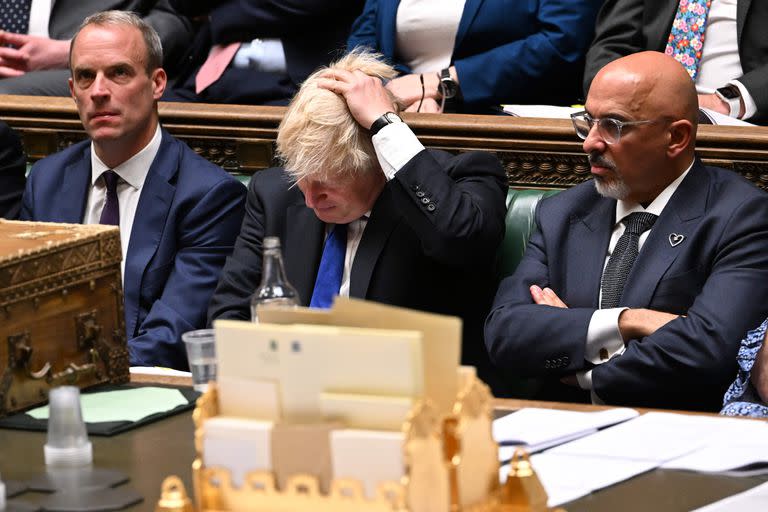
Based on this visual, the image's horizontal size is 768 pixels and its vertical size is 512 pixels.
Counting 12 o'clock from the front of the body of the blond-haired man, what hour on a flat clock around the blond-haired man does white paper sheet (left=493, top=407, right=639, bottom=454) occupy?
The white paper sheet is roughly at 10 o'clock from the blond-haired man.

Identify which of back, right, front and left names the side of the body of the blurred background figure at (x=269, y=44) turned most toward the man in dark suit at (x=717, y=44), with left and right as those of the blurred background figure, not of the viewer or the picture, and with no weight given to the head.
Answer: left

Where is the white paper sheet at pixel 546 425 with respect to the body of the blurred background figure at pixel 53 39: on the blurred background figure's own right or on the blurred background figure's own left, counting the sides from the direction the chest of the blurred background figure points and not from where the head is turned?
on the blurred background figure's own left

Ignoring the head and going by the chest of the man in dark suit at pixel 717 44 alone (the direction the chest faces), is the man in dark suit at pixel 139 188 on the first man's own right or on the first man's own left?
on the first man's own right

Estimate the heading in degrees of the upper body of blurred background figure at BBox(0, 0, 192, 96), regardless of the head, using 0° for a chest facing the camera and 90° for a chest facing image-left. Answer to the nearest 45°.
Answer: approximately 45°
